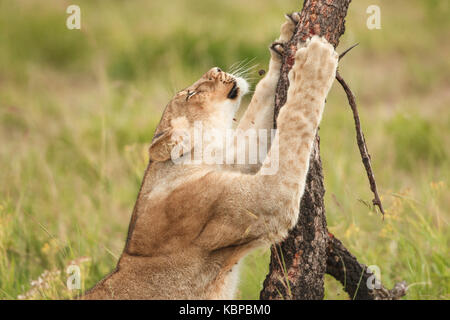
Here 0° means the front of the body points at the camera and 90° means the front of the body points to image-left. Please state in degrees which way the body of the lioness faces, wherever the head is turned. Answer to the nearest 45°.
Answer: approximately 270°
